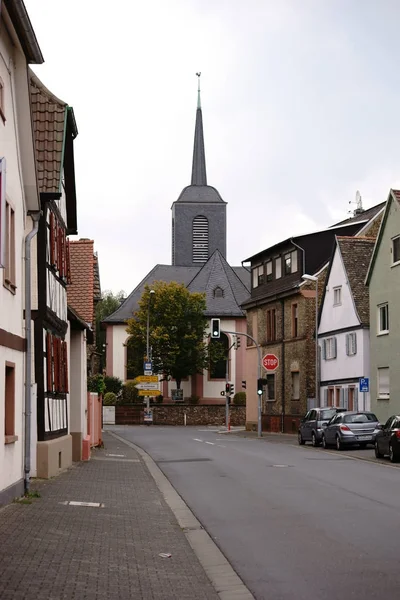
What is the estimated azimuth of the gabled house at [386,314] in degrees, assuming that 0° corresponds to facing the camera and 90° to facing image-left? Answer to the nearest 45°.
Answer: approximately 45°

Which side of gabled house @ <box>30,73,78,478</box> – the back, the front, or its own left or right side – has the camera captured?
right

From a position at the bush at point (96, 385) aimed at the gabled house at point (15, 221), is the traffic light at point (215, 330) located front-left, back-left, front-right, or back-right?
back-left

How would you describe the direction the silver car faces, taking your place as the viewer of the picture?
facing away from the viewer and to the left of the viewer

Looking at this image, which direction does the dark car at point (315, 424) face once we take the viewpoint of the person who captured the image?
facing away from the viewer and to the left of the viewer

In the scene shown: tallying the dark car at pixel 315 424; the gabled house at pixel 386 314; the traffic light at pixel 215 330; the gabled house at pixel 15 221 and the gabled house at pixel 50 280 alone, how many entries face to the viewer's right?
2

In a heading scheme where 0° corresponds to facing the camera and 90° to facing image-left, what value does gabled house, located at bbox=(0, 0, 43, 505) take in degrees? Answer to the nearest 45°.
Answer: approximately 270°

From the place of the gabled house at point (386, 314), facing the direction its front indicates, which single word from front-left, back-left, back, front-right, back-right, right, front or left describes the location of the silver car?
front-left

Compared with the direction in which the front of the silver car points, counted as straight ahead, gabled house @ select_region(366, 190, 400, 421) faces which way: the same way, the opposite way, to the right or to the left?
to the left

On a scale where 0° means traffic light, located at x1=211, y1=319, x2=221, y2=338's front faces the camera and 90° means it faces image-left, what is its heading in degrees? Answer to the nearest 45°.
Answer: approximately 0°

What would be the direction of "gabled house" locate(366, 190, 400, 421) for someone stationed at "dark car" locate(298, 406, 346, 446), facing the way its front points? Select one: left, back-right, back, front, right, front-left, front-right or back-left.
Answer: right

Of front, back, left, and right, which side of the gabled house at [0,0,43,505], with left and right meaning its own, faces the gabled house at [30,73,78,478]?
left

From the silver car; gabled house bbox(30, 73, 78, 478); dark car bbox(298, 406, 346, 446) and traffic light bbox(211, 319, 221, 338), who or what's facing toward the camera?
the traffic light

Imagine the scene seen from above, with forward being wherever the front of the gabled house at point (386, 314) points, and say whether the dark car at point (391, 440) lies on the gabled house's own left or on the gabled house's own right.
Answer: on the gabled house's own left

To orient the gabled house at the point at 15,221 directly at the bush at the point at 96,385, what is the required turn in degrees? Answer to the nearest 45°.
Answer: approximately 90° to its left
